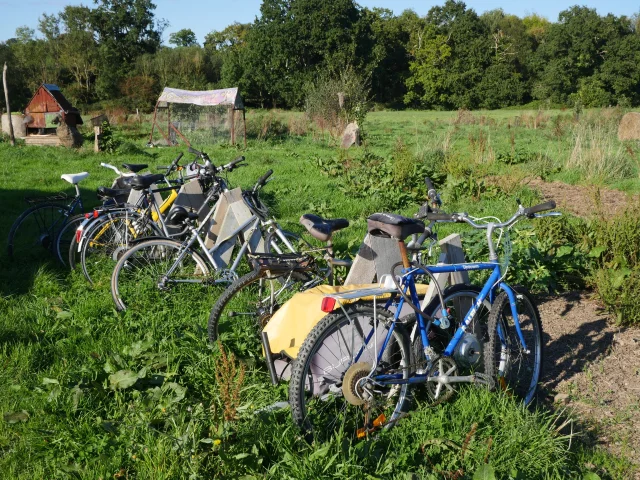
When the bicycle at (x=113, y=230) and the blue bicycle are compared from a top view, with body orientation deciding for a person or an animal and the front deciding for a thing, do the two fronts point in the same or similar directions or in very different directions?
same or similar directions

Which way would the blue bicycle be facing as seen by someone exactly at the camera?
facing away from the viewer and to the right of the viewer

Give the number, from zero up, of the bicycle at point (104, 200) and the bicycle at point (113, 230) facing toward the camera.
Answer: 0

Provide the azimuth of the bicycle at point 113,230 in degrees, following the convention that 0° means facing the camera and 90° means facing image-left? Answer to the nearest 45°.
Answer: approximately 225°

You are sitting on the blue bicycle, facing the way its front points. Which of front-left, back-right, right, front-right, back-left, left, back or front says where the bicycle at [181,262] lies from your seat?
left

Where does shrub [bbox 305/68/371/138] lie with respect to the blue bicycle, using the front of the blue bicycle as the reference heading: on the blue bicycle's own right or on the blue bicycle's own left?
on the blue bicycle's own left

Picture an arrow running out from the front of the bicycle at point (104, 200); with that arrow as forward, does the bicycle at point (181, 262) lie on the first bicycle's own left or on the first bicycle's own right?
on the first bicycle's own right

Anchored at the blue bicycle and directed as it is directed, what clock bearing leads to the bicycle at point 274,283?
The bicycle is roughly at 9 o'clock from the blue bicycle.

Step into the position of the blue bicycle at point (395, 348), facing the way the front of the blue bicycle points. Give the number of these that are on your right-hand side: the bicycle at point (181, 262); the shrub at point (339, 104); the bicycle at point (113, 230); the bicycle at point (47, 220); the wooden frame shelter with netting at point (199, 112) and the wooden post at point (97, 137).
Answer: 0

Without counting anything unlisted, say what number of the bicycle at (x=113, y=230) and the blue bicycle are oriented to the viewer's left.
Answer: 0

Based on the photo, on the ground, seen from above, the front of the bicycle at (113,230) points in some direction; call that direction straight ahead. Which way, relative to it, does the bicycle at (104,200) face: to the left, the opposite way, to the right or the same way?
the same way

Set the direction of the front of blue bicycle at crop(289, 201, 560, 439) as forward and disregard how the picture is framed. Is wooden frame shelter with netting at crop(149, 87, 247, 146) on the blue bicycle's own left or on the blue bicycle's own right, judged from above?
on the blue bicycle's own left

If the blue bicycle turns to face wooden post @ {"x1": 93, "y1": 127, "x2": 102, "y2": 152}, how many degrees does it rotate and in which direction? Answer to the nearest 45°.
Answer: approximately 90° to its left

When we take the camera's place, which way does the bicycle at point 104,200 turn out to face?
facing away from the viewer and to the right of the viewer

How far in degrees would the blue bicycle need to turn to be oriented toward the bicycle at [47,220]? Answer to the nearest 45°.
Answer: approximately 90° to its left

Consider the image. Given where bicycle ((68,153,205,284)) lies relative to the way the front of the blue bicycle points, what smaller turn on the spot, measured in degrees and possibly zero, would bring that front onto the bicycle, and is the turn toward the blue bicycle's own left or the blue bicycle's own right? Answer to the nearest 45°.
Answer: approximately 90° to the blue bicycle's own left

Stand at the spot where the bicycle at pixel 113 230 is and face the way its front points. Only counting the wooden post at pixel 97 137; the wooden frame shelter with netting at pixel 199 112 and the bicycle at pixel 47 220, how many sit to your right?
0

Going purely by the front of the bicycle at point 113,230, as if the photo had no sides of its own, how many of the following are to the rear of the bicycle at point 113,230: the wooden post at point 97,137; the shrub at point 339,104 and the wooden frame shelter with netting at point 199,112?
0

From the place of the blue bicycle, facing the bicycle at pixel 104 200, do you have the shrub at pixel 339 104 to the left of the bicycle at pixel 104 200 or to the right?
right
